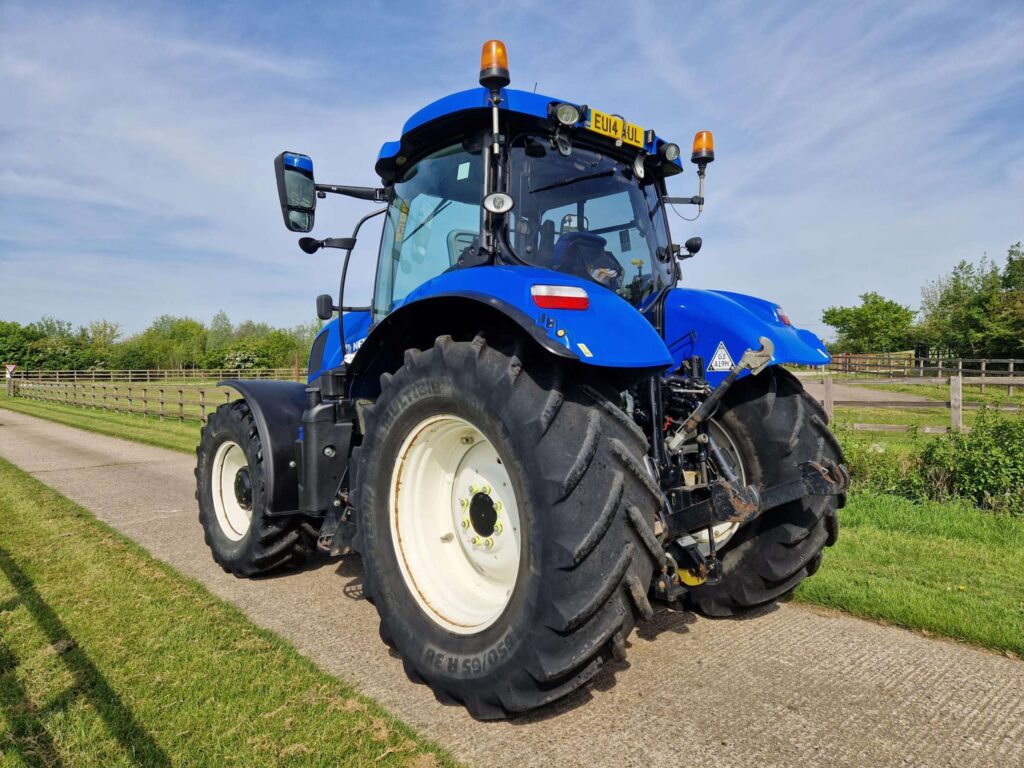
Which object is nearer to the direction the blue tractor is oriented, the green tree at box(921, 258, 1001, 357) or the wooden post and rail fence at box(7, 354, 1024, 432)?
the wooden post and rail fence

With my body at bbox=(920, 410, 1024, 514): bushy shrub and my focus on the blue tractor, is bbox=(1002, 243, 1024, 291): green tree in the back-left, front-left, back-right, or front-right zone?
back-right

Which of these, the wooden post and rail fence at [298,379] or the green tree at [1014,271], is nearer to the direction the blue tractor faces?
the wooden post and rail fence

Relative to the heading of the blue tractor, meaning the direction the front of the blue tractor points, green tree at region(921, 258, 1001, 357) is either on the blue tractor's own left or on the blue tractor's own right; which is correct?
on the blue tractor's own right

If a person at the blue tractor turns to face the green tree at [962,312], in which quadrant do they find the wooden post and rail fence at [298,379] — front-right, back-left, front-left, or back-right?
front-left

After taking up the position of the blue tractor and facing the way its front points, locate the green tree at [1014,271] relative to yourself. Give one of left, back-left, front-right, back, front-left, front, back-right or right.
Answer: right

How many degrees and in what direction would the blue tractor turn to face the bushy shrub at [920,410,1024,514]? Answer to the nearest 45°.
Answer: approximately 90° to its right

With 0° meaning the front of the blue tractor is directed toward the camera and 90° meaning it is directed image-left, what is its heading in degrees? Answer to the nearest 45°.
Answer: approximately 135°

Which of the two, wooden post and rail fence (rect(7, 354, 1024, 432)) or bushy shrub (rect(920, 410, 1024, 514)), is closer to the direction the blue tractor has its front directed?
the wooden post and rail fence
